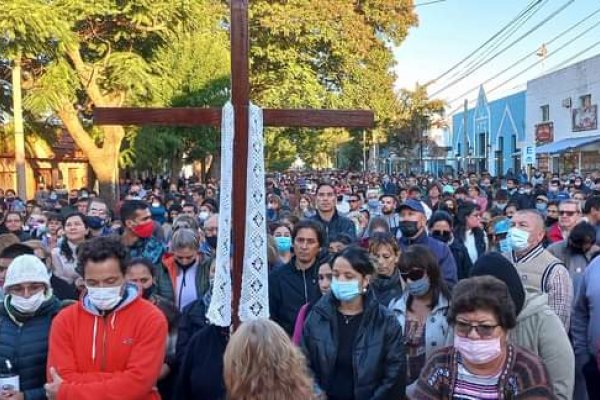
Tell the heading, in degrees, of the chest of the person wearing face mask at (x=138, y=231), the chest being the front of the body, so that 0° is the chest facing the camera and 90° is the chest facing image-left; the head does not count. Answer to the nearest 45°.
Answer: approximately 315°

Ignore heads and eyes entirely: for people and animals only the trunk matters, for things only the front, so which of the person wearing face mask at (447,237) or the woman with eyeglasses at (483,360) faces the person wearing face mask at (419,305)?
the person wearing face mask at (447,237)

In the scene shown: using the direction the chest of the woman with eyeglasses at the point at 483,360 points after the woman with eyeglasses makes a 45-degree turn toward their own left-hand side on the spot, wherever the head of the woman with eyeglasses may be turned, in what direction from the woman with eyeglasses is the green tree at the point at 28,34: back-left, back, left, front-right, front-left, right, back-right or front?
back

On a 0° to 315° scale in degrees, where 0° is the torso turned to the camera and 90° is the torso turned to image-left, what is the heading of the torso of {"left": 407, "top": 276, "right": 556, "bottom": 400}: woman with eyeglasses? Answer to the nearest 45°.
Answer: approximately 0°

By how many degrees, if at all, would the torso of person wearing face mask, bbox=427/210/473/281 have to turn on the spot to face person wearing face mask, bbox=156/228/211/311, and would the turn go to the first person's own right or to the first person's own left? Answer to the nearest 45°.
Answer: approximately 45° to the first person's own right

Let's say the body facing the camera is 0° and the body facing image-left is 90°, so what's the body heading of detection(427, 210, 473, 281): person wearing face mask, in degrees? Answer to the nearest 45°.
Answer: approximately 0°

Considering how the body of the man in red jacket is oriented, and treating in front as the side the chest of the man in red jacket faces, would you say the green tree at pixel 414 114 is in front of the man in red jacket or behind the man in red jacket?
behind

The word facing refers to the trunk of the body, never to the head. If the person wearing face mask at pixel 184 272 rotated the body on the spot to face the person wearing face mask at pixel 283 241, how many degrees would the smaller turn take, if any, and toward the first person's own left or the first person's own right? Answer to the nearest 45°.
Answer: approximately 135° to the first person's own left

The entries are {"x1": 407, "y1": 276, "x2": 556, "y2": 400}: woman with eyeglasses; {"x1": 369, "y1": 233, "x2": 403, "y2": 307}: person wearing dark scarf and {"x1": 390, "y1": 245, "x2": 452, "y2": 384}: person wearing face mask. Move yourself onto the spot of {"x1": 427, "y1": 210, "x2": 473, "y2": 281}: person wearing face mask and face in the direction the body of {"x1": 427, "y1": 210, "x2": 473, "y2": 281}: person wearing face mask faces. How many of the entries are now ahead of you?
3

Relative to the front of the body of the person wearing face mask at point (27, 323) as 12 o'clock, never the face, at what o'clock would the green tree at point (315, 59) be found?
The green tree is roughly at 7 o'clock from the person wearing face mask.

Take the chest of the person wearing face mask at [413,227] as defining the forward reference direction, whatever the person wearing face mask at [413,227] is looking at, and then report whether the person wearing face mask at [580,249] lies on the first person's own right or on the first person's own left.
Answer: on the first person's own left
